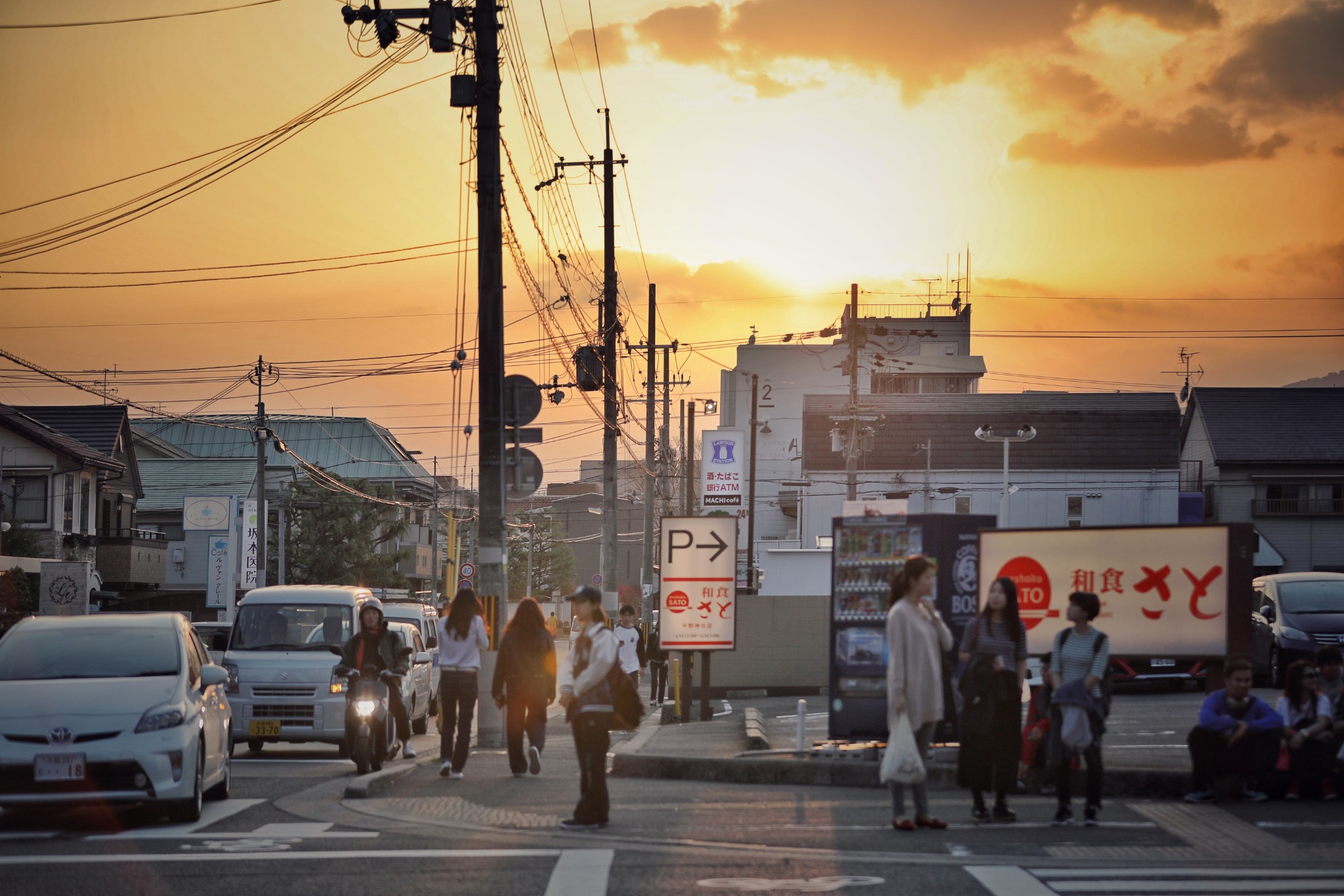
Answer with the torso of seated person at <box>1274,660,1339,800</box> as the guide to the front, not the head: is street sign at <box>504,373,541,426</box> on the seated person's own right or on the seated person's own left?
on the seated person's own right

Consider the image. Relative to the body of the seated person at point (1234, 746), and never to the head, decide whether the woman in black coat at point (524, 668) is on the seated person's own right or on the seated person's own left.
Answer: on the seated person's own right

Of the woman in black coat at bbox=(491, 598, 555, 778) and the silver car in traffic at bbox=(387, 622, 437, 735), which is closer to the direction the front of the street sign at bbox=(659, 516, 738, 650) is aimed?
the woman in black coat

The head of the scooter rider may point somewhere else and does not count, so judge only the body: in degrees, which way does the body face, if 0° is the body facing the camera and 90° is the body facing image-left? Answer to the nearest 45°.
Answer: approximately 0°
